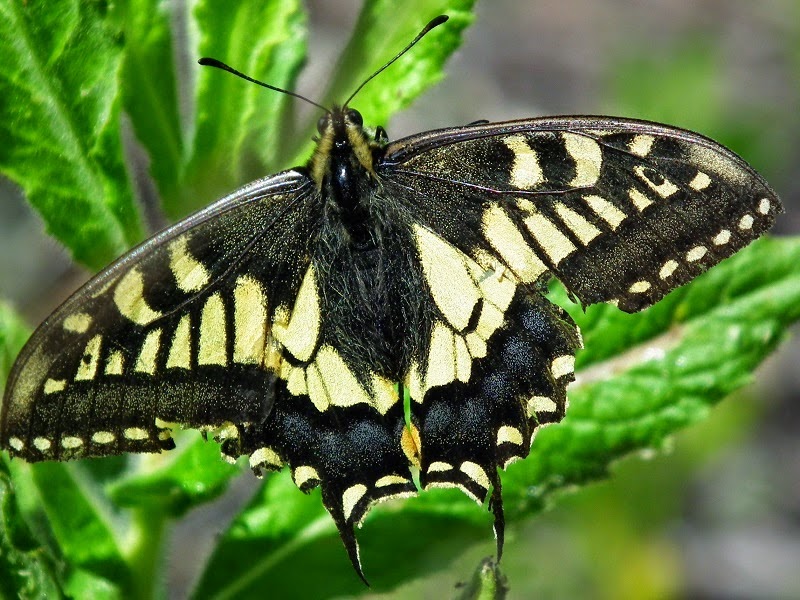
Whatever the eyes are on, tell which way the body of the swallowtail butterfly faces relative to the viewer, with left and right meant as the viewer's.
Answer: facing away from the viewer

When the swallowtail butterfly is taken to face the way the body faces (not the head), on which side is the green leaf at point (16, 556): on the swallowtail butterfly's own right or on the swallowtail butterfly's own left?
on the swallowtail butterfly's own left

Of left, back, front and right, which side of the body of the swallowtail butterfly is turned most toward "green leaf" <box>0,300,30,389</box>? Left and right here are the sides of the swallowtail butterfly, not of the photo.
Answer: left
